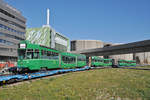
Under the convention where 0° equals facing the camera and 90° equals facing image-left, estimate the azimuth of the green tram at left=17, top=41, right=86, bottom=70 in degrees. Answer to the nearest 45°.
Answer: approximately 45°
